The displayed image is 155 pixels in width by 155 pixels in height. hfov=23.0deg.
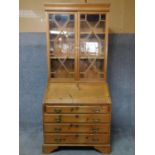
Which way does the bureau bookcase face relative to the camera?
toward the camera
